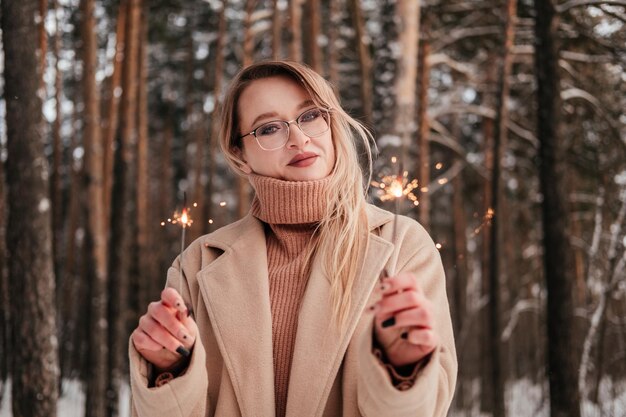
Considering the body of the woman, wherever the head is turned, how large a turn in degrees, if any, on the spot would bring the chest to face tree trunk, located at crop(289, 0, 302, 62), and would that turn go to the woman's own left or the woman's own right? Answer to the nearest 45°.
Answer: approximately 180°

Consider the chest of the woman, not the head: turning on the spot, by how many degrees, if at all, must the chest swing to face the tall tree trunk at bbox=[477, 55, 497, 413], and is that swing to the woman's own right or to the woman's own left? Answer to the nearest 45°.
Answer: approximately 180°

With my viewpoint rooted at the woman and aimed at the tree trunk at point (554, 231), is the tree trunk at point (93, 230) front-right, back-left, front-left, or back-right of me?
front-left

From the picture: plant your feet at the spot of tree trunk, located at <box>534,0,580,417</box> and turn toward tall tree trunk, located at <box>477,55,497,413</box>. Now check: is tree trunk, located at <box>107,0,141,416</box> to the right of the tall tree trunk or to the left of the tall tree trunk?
left

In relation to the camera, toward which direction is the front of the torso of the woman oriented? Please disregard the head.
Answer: toward the camera

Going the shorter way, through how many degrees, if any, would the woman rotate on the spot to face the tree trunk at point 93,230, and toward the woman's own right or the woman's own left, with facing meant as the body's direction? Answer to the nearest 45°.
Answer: approximately 180°

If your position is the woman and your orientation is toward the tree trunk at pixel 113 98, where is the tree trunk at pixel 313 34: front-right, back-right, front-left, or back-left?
front-right

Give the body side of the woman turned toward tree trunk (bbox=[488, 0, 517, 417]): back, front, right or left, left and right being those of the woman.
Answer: back

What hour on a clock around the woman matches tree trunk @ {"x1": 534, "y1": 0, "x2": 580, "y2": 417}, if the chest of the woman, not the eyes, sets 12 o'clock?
The tree trunk is roughly at 7 o'clock from the woman.
